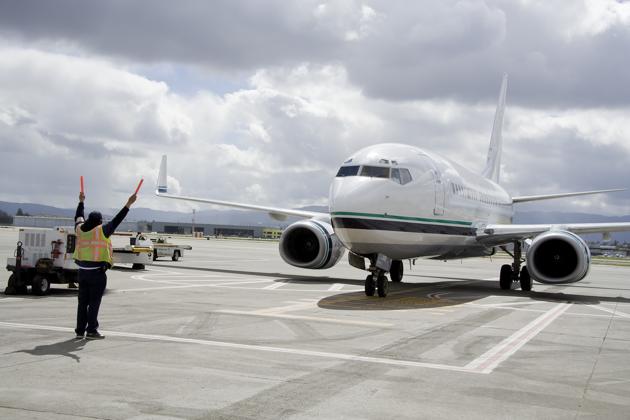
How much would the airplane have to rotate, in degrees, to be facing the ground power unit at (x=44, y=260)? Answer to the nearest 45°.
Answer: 0° — it already faces it

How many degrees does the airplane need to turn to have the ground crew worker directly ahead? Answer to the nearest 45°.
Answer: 0° — it already faces them

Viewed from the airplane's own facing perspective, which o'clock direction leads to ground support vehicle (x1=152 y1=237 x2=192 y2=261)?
The ground support vehicle is roughly at 3 o'clock from the airplane.

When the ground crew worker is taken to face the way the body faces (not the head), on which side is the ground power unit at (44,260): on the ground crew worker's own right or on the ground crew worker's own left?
on the ground crew worker's own left

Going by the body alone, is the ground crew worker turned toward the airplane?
yes

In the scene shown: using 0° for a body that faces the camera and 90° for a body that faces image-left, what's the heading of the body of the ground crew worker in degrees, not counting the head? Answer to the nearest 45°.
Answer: approximately 225°

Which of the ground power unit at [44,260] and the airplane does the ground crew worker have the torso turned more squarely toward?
the airplane

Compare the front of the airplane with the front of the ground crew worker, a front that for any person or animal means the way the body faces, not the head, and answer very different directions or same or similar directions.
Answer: very different directions

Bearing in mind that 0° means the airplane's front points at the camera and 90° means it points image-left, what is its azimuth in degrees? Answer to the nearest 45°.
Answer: approximately 45°

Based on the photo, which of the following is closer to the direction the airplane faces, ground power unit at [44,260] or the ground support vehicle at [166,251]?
the ground power unit
